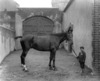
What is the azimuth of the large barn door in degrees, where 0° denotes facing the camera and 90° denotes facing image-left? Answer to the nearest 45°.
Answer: approximately 0°

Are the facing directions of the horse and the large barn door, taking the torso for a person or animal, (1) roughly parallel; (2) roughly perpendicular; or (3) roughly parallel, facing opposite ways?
roughly perpendicular

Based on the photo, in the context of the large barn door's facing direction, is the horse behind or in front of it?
in front
